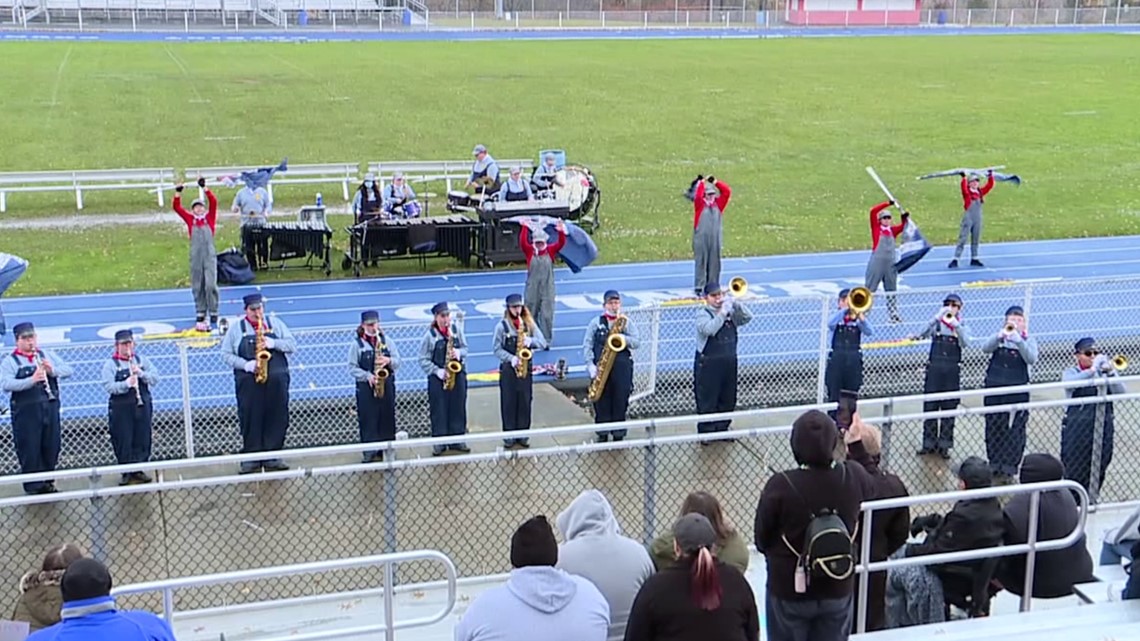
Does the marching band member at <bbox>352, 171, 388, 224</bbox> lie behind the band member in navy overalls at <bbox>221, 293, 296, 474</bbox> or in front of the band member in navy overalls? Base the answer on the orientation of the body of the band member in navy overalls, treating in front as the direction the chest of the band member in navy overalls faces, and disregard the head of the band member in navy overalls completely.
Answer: behind

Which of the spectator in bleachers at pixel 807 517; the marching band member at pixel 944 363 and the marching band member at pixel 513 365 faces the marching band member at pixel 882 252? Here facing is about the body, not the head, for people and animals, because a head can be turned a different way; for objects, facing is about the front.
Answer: the spectator in bleachers

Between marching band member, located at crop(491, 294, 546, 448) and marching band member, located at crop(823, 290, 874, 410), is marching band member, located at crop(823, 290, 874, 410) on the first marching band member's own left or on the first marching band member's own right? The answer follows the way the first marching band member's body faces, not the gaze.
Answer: on the first marching band member's own left

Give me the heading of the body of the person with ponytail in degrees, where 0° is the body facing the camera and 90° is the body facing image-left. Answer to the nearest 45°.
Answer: approximately 180°

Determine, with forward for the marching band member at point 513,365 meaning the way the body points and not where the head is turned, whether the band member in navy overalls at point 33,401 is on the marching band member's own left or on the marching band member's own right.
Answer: on the marching band member's own right

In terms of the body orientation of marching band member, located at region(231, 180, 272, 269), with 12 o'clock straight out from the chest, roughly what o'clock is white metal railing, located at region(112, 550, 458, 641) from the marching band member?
The white metal railing is roughly at 12 o'clock from the marching band member.

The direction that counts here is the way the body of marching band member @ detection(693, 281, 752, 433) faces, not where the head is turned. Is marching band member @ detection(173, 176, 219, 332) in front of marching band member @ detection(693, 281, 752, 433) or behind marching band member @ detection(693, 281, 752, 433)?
behind

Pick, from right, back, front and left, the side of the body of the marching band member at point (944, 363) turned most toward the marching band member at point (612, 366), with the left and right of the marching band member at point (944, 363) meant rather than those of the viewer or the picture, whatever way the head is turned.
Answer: right

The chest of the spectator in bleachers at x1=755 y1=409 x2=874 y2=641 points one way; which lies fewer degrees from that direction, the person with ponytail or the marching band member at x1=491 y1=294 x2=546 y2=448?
the marching band member

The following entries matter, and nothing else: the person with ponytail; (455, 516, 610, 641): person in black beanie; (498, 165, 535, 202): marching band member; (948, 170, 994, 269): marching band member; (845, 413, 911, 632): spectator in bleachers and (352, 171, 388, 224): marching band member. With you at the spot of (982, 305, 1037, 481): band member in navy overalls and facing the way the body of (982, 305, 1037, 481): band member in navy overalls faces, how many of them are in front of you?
3

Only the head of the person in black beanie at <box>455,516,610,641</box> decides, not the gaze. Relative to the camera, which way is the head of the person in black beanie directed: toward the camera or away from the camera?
away from the camera
